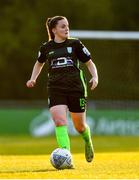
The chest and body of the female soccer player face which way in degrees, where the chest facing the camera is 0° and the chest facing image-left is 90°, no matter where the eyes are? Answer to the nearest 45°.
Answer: approximately 0°
